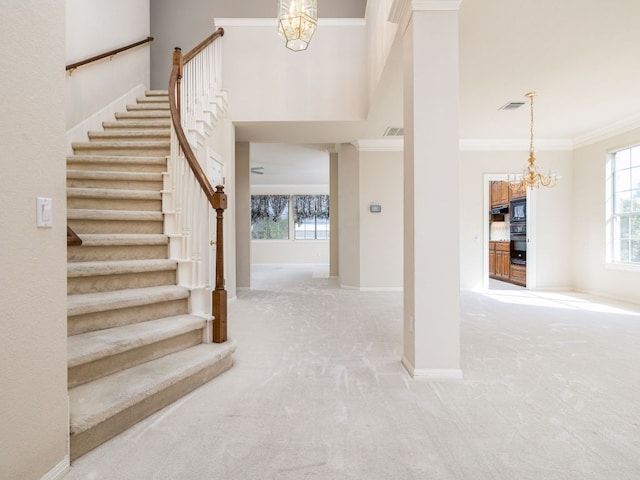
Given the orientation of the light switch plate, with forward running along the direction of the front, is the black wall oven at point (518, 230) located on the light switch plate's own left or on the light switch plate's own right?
on the light switch plate's own left

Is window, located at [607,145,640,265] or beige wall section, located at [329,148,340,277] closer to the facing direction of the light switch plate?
the window

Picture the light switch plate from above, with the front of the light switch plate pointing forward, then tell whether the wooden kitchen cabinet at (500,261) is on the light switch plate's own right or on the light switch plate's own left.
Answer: on the light switch plate's own left

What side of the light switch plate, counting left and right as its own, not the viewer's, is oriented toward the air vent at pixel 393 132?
left

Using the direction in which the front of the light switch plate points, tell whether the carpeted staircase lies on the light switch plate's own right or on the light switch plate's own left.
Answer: on the light switch plate's own left

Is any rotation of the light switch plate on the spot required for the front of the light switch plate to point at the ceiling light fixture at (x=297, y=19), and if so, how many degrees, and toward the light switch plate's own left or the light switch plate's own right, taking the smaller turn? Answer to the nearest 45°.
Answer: approximately 90° to the light switch plate's own left

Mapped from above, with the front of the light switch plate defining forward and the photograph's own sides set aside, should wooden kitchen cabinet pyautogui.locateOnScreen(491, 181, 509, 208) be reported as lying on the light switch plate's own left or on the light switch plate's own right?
on the light switch plate's own left

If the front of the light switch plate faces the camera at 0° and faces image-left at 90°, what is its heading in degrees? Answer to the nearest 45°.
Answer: approximately 315°

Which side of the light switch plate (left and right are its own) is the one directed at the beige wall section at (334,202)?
left
